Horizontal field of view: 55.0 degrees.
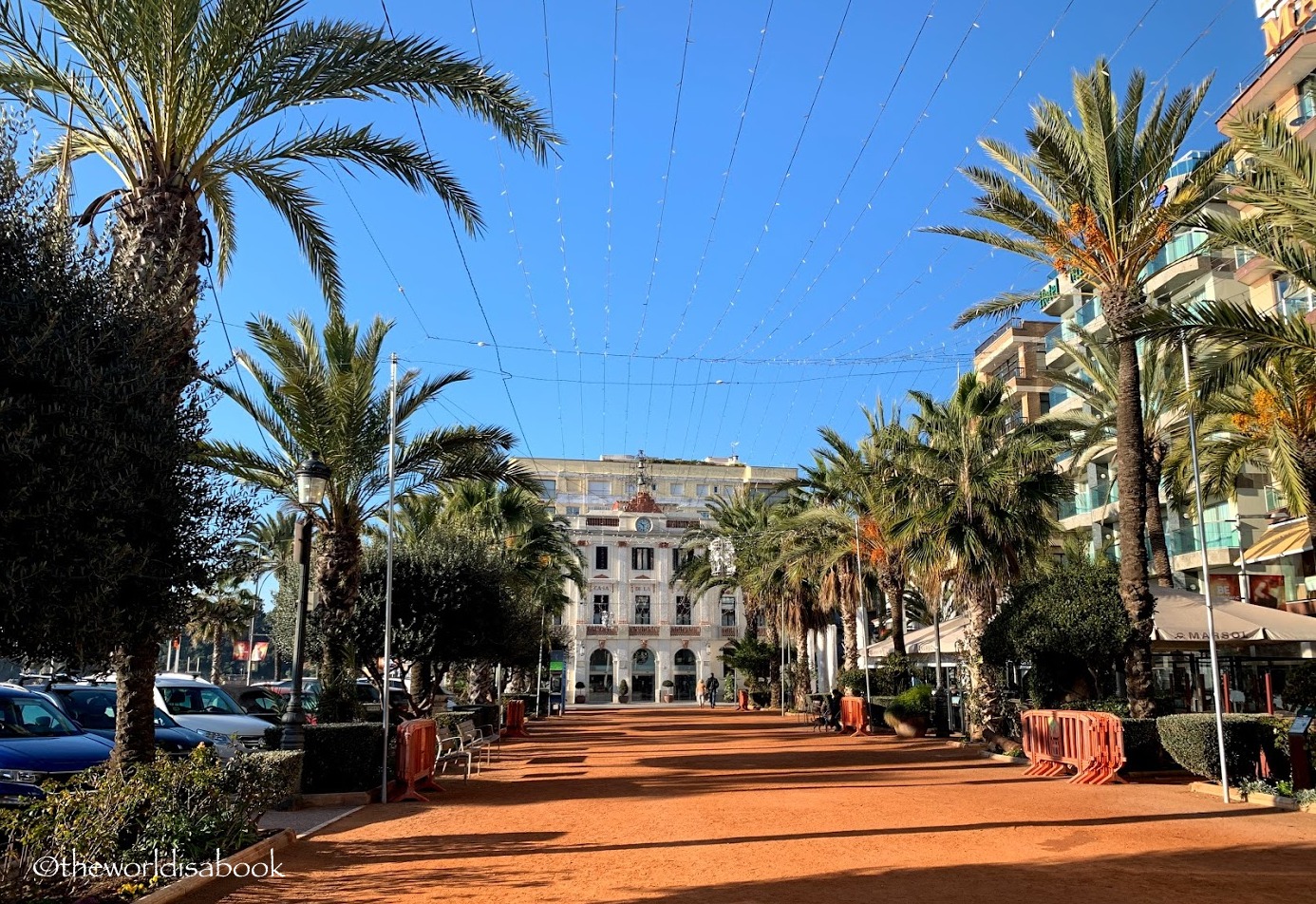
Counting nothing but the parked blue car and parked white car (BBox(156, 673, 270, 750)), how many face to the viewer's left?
0

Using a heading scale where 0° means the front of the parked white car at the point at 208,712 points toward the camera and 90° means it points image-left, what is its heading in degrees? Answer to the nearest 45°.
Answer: approximately 315°

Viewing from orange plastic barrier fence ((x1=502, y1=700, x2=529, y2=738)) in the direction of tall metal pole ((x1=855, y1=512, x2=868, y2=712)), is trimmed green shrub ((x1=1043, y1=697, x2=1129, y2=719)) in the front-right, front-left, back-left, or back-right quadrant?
front-right

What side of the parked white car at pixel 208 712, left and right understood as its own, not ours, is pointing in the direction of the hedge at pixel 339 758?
front

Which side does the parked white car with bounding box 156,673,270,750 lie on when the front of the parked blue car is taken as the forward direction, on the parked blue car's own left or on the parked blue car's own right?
on the parked blue car's own left

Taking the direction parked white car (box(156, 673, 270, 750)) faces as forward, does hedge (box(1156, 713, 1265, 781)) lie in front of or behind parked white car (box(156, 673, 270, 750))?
in front

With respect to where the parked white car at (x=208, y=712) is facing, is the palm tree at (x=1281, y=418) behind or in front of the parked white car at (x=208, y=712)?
in front

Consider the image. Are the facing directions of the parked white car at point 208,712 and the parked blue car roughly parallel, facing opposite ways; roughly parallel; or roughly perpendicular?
roughly parallel

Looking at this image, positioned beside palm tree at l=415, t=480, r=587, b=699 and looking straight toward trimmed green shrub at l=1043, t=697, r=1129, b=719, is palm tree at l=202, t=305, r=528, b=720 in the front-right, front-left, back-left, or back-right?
front-right

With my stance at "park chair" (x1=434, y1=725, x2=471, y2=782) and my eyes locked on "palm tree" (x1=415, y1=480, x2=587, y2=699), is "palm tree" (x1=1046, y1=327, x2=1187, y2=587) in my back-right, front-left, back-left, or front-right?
front-right

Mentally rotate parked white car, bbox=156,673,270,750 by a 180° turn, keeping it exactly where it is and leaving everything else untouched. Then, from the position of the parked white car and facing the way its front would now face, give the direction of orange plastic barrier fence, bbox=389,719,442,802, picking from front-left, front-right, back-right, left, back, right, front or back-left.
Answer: back

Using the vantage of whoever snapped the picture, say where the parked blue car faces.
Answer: facing the viewer and to the right of the viewer

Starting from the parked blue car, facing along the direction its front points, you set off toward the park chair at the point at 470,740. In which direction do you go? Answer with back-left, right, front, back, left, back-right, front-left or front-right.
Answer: left

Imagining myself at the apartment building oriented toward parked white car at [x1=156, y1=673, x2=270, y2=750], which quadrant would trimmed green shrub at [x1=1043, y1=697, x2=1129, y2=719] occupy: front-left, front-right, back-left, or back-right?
front-left
